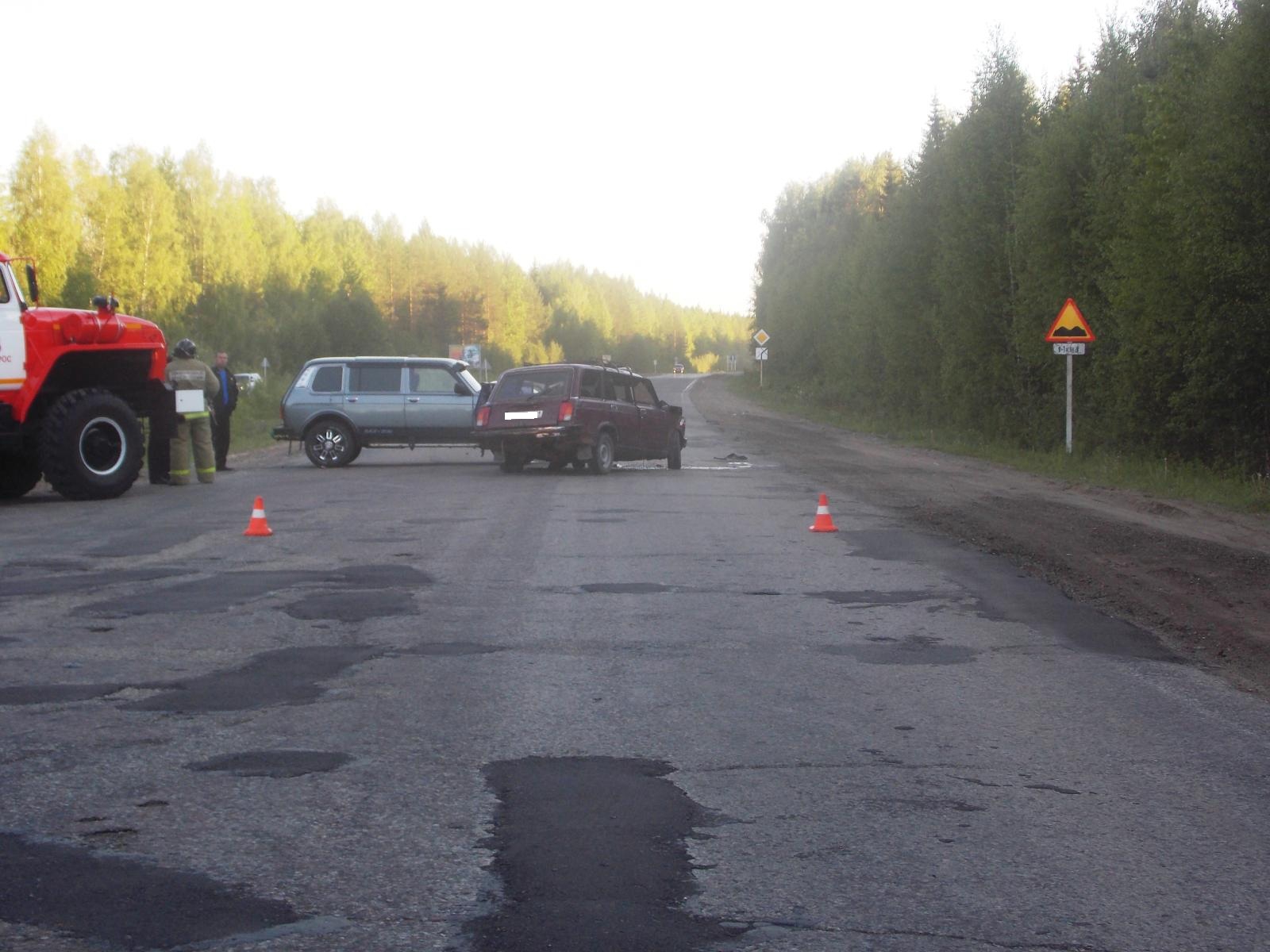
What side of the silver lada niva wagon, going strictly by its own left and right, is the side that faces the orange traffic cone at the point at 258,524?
right

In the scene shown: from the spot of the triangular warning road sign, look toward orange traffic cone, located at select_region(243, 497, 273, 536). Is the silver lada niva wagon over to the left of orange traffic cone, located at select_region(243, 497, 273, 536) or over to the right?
right

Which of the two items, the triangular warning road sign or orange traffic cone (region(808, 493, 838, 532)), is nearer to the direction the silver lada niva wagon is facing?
the triangular warning road sign

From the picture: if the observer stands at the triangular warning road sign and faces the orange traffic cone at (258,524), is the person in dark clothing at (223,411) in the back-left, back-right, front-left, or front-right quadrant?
front-right

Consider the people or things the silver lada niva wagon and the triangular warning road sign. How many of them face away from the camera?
0

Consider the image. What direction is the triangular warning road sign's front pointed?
toward the camera

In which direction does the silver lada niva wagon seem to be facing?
to the viewer's right

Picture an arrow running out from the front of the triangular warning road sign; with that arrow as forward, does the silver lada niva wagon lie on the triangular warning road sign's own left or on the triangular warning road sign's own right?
on the triangular warning road sign's own right

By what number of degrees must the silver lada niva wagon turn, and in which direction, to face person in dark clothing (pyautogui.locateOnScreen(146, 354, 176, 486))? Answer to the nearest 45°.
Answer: approximately 135° to its right

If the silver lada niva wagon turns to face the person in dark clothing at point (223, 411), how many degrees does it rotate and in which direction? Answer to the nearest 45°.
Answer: approximately 180°

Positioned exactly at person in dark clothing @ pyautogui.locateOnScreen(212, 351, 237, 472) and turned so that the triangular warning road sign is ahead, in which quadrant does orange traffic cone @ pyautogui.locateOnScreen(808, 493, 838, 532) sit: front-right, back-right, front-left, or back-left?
front-right
